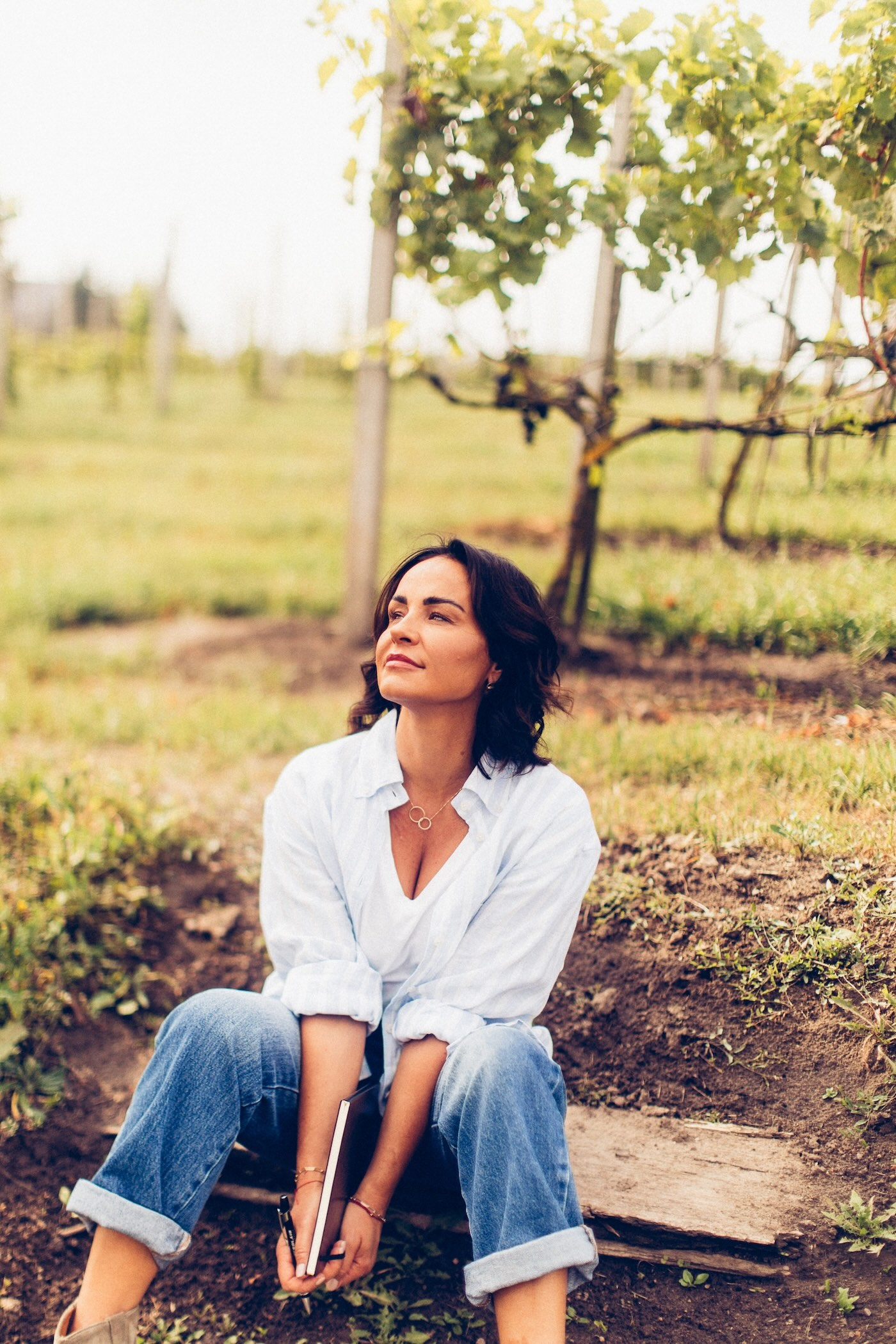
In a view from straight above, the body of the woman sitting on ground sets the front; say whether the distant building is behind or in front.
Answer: behind

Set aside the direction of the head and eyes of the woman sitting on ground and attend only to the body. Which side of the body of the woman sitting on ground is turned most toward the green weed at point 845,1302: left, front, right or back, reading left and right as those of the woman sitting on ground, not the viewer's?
left

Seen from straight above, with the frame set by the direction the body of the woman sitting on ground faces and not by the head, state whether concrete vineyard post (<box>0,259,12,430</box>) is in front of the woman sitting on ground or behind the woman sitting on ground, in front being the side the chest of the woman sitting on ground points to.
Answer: behind

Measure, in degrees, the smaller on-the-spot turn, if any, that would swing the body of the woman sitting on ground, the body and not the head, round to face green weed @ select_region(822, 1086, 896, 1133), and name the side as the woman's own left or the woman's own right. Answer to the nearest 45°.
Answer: approximately 90° to the woman's own left

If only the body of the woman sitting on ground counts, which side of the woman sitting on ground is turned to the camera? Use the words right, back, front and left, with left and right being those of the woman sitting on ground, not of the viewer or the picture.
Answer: front

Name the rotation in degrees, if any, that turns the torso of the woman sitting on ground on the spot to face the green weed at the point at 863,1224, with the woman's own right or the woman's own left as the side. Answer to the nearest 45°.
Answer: approximately 90° to the woman's own left

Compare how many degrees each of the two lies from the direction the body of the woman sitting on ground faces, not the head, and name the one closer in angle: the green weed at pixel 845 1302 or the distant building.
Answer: the green weed
